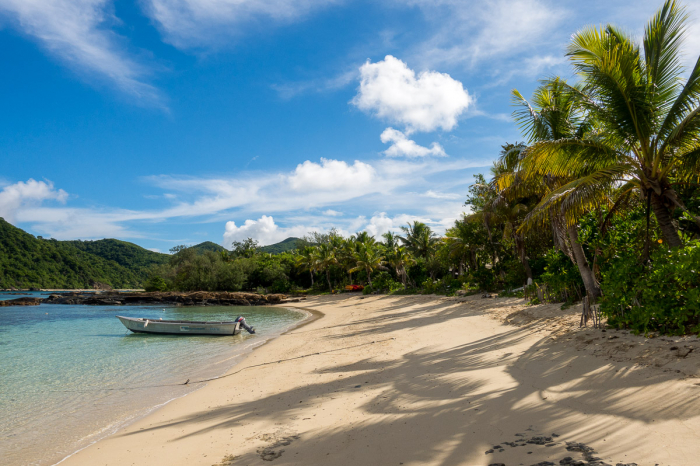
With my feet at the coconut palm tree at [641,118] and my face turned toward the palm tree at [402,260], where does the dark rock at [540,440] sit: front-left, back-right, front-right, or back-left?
back-left

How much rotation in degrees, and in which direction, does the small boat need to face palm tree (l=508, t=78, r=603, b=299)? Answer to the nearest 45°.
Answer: approximately 135° to its left

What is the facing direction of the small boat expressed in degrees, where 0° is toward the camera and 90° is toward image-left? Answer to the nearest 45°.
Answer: approximately 90°

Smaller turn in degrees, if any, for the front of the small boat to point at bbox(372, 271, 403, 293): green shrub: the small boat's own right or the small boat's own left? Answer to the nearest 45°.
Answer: approximately 135° to the small boat's own right

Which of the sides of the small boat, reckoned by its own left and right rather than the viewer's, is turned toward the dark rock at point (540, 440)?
left

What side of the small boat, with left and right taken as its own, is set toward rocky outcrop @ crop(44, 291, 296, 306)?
right

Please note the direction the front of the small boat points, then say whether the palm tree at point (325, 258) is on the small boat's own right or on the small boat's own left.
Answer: on the small boat's own right
